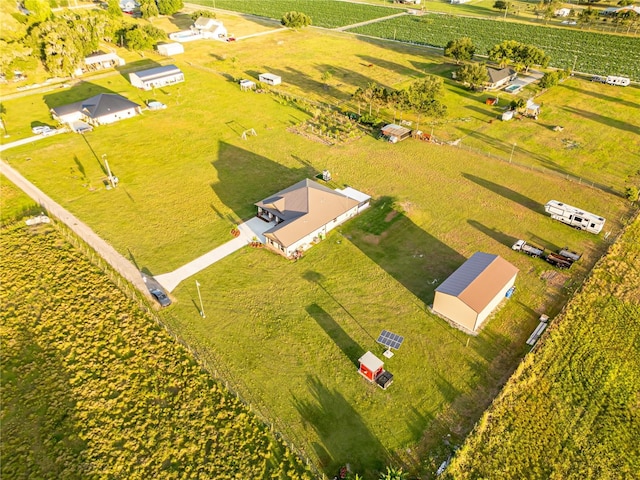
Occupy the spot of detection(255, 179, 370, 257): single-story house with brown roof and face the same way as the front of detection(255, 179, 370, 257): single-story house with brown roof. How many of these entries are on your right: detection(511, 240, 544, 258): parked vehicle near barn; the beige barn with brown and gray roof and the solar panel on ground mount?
0

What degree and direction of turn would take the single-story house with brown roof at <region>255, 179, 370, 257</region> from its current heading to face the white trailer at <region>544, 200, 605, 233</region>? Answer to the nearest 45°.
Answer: approximately 135° to its left

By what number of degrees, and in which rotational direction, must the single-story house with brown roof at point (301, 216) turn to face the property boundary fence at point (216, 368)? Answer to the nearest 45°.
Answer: approximately 45° to its left

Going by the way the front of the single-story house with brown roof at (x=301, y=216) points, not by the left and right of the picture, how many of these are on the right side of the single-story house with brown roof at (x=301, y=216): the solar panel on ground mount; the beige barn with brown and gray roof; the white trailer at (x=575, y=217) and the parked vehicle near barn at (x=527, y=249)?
0

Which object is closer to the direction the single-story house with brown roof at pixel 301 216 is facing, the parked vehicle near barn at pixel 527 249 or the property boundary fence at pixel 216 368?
the property boundary fence

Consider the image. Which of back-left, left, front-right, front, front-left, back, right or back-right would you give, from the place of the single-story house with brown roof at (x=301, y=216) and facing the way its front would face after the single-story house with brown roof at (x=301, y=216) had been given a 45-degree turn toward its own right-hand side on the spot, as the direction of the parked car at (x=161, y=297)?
front-left

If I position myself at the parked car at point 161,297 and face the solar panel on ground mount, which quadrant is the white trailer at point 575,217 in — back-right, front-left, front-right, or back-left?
front-left

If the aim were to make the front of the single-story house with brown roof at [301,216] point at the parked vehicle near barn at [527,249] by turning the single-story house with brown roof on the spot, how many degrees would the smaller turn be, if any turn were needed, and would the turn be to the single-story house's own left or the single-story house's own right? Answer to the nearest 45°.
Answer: approximately 135° to the single-story house's own left

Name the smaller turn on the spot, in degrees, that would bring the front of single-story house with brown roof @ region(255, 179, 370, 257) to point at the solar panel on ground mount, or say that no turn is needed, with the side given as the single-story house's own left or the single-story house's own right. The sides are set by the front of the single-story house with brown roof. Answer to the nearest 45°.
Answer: approximately 90° to the single-story house's own left

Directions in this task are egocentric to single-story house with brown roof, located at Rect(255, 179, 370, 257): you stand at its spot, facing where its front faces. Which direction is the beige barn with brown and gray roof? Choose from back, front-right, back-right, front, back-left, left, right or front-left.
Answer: left

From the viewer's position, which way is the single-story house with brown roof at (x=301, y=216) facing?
facing the viewer and to the left of the viewer

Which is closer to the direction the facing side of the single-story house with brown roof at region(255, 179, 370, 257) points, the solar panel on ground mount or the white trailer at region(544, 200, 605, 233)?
the solar panel on ground mount

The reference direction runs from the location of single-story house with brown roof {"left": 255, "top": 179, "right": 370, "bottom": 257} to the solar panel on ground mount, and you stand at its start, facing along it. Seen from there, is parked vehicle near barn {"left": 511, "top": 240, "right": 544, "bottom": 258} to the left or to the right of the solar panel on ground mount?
left

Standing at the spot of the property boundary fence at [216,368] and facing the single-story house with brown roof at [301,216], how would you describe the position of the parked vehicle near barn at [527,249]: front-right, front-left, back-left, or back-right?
front-right
